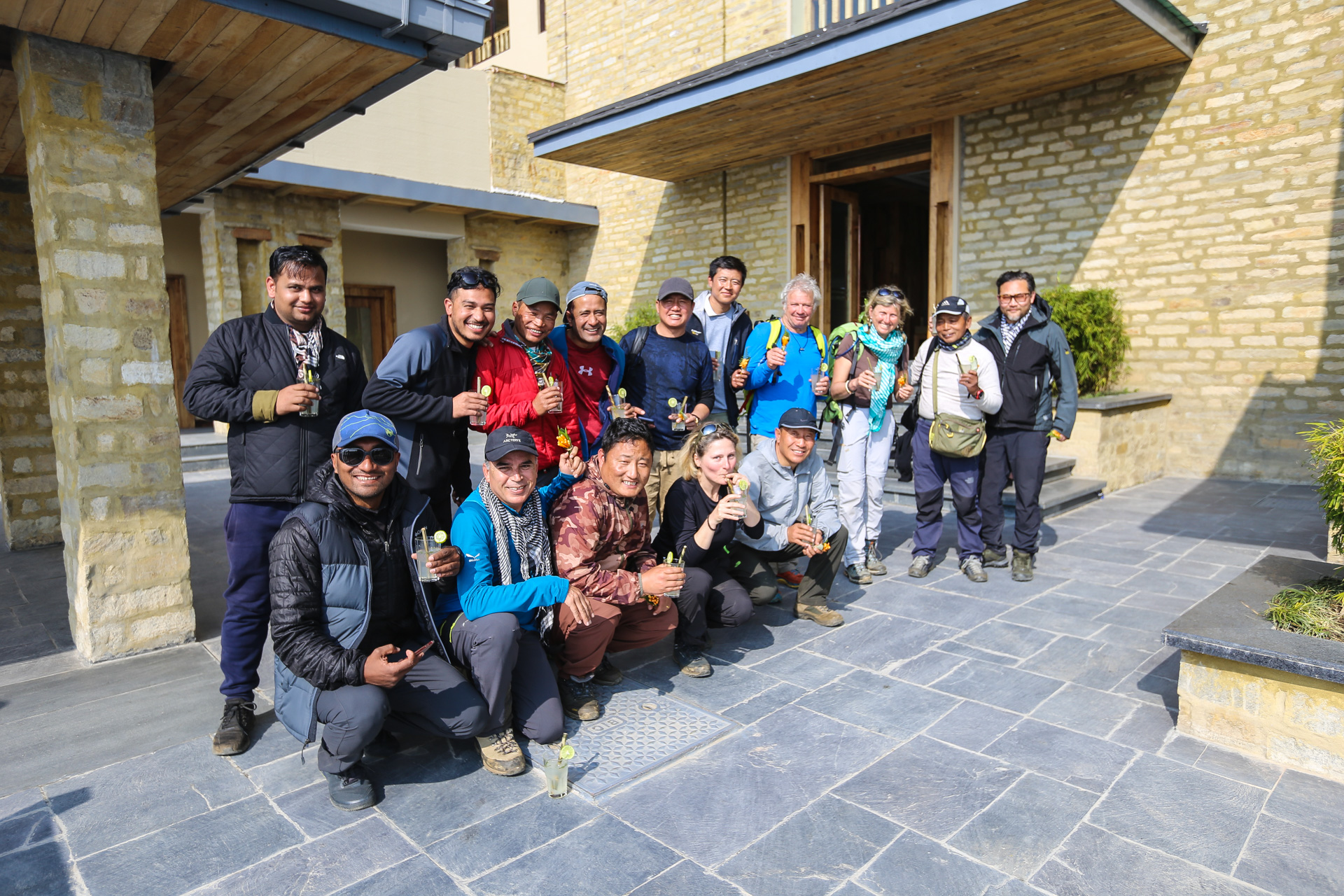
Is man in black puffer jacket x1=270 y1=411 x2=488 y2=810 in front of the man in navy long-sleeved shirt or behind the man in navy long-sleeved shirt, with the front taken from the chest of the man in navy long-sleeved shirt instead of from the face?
in front

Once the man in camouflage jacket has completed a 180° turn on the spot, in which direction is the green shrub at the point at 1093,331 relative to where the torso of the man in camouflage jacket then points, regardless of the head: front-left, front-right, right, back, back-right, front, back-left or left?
right

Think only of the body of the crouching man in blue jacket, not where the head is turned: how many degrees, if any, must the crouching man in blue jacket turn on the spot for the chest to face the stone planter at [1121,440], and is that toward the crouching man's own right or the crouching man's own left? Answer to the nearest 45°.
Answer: approximately 90° to the crouching man's own left

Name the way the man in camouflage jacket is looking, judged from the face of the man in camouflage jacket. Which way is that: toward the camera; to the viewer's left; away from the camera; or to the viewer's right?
toward the camera

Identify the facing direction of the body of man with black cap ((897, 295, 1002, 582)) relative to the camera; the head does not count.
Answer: toward the camera

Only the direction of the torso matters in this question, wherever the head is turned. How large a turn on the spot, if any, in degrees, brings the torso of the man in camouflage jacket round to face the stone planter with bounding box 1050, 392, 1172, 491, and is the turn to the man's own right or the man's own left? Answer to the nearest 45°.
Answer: approximately 90° to the man's own left

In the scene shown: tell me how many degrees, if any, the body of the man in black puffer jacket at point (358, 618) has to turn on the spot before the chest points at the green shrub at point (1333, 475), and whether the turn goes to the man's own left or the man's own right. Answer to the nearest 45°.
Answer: approximately 45° to the man's own left

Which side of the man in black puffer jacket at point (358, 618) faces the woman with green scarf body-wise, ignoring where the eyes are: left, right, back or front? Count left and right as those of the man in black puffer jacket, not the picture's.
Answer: left

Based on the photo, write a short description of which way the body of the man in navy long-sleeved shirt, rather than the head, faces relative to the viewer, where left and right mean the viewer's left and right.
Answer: facing the viewer

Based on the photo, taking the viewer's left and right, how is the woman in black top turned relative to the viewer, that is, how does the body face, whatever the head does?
facing the viewer and to the right of the viewer

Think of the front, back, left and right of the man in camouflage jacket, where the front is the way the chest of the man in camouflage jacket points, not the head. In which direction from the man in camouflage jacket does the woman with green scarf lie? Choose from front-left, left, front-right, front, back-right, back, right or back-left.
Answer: left

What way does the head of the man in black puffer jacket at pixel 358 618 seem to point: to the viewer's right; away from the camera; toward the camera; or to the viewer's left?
toward the camera

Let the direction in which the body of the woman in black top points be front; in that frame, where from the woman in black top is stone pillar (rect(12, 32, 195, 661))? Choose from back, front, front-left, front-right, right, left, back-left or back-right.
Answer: back-right

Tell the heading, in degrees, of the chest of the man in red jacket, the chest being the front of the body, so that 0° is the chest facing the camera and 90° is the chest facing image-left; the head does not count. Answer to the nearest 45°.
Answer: approximately 315°

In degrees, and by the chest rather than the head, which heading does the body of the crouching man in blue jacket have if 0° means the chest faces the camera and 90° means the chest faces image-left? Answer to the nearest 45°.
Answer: approximately 315°

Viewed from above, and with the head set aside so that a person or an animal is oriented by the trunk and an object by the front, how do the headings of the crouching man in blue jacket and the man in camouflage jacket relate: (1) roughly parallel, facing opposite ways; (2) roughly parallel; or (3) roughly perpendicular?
roughly parallel

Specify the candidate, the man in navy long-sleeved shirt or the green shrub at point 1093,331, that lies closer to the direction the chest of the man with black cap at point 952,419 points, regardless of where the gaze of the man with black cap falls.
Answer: the man in navy long-sleeved shirt

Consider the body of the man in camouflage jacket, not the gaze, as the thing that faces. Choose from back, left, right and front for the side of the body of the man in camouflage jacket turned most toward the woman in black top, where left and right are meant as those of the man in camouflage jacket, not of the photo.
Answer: left

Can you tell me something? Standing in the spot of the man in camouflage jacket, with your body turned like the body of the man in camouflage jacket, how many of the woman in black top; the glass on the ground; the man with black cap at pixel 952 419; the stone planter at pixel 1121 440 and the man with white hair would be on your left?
4
